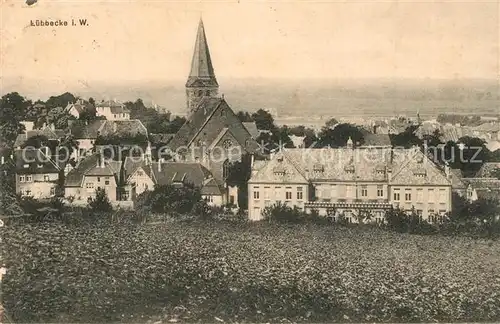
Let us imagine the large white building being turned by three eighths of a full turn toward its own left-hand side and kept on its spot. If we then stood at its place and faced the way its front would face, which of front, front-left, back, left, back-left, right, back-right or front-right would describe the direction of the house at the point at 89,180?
back-left

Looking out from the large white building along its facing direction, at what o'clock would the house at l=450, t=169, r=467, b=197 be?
The house is roughly at 9 o'clock from the large white building.

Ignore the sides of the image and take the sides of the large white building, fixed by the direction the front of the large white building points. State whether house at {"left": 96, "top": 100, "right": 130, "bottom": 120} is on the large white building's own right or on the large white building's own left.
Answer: on the large white building's own right

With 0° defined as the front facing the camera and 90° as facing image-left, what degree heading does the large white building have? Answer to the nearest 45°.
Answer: approximately 0°

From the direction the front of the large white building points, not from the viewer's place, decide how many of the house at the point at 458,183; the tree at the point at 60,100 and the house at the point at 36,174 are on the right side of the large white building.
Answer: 2

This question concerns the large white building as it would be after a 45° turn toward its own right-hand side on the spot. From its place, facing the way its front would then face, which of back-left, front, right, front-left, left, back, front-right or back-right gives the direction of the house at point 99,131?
front-right

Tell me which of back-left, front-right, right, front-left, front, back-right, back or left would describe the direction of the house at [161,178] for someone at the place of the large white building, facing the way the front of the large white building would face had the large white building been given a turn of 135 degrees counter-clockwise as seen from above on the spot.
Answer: back-left

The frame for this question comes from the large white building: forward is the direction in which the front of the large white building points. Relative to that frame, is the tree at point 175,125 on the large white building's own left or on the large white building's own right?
on the large white building's own right

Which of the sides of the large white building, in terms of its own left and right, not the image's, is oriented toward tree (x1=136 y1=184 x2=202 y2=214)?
right

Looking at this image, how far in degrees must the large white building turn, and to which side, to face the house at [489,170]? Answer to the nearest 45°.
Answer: approximately 90° to its left

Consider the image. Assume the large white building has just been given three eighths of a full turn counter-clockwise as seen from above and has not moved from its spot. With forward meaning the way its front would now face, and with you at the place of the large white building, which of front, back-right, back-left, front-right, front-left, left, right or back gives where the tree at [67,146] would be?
back-left

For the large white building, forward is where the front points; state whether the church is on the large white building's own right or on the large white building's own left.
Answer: on the large white building's own right

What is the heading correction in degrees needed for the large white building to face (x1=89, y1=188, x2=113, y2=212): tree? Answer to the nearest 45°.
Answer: approximately 90° to its right
